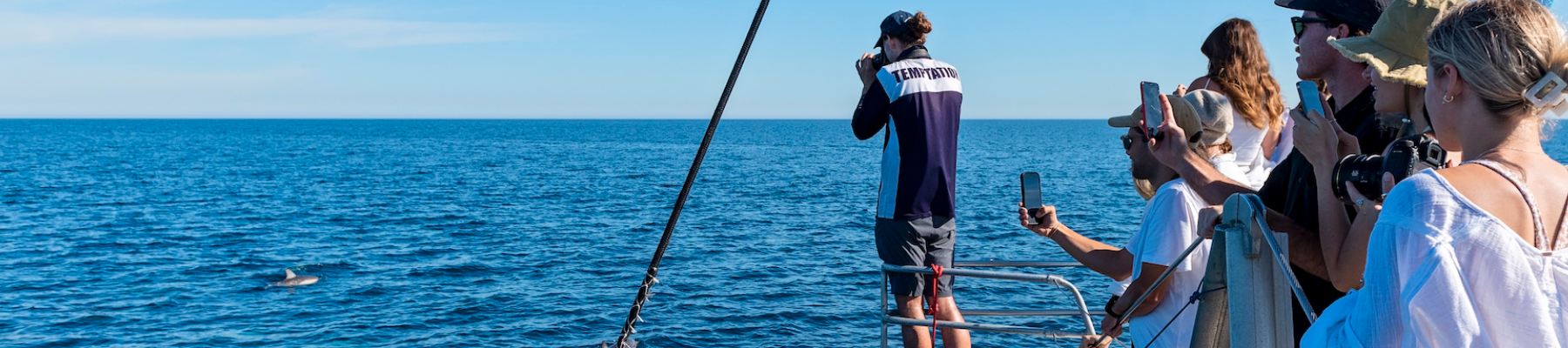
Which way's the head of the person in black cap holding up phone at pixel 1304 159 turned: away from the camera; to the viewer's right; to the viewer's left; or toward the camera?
to the viewer's left

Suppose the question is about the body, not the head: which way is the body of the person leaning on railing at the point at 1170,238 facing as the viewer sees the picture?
to the viewer's left

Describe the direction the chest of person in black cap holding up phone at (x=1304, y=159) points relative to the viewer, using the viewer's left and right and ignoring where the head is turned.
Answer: facing to the left of the viewer

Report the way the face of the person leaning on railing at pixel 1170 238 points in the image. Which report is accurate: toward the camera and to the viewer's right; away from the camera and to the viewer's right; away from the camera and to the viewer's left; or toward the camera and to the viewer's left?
away from the camera and to the viewer's left

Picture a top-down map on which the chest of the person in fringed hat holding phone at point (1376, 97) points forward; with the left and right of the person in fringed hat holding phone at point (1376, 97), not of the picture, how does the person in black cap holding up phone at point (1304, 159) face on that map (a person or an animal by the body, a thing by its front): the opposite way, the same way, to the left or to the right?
the same way

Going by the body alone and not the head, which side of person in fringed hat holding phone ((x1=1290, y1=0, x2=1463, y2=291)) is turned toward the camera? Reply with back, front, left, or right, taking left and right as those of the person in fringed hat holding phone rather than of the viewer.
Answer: left

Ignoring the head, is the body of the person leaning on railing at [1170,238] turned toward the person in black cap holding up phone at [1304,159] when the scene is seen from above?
no

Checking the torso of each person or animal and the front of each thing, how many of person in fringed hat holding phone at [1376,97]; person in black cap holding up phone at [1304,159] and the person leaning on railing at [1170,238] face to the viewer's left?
3

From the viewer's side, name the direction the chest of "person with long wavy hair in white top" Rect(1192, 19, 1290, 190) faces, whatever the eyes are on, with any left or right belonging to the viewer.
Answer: facing away from the viewer and to the left of the viewer

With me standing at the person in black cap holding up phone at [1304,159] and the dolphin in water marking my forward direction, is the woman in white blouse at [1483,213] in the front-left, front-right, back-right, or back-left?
back-left

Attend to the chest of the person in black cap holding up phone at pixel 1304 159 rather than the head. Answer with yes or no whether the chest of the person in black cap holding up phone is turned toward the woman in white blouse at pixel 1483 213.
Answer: no

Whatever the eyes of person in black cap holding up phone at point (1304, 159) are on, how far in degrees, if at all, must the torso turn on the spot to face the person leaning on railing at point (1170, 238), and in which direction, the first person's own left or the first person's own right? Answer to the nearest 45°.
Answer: approximately 45° to the first person's own right

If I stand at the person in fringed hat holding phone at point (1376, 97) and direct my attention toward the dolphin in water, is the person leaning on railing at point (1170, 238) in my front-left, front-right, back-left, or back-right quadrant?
front-right
